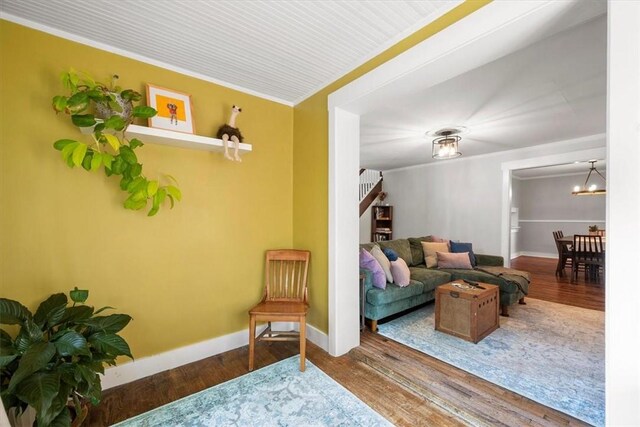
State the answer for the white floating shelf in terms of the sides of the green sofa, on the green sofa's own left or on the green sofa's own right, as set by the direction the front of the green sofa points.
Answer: on the green sofa's own right

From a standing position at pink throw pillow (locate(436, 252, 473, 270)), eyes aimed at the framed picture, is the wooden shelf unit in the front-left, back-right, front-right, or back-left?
back-right

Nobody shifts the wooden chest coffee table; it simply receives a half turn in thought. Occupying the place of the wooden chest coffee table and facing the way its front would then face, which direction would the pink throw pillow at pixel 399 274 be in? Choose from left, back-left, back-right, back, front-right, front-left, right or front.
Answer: back-left

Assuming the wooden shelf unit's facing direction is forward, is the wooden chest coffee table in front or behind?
in front

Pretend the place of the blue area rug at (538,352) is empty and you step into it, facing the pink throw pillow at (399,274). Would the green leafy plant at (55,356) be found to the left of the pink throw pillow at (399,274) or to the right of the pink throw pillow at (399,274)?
left

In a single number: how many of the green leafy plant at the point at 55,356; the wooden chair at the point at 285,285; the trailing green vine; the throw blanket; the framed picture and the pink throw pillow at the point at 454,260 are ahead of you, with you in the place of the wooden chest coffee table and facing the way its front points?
4

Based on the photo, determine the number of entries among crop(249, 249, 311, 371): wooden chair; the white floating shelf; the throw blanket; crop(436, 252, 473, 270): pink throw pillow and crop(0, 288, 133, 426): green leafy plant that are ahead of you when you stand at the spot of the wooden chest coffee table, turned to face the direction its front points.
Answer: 3

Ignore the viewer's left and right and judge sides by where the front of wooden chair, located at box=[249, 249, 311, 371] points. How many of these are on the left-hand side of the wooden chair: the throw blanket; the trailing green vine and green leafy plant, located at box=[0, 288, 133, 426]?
1

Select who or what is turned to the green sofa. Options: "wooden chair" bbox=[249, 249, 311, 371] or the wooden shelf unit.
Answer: the wooden shelf unit

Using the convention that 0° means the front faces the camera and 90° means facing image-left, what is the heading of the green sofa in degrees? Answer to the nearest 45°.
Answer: approximately 315°

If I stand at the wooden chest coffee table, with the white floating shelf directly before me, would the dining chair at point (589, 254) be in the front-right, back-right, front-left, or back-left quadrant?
back-right

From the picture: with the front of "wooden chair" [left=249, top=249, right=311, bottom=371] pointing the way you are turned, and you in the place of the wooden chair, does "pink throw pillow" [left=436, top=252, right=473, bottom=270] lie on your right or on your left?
on your left
